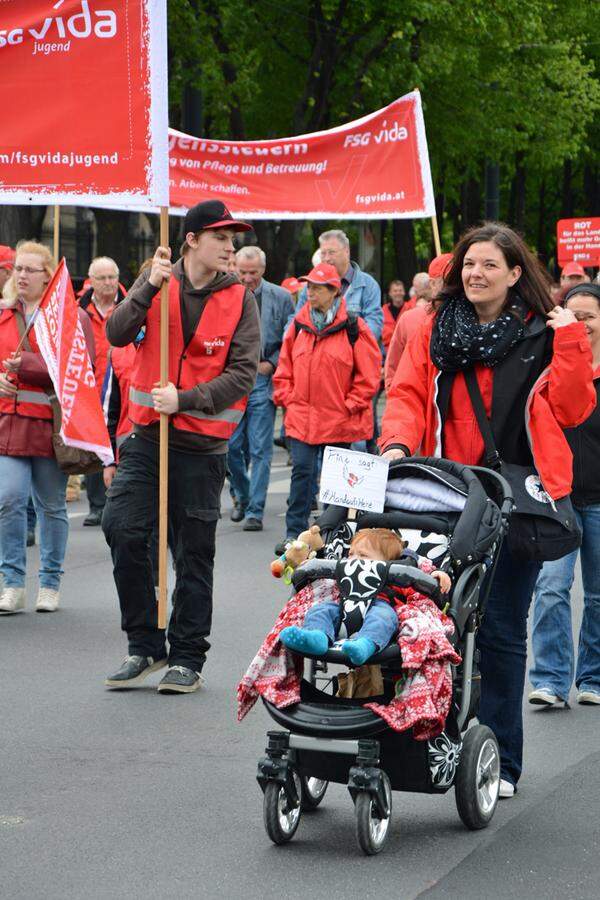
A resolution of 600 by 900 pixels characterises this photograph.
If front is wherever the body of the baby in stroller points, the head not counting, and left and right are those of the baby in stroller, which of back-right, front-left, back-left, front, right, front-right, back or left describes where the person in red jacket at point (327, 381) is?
back-right

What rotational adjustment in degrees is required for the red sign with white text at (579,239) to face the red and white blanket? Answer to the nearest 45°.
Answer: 0° — it already faces it

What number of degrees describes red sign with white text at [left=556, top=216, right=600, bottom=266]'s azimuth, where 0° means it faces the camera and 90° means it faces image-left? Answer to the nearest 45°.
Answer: approximately 0°

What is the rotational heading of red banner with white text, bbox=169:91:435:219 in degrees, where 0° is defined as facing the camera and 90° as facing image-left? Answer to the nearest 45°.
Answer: approximately 0°

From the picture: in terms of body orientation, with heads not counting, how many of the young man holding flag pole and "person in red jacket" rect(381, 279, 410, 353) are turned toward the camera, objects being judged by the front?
2

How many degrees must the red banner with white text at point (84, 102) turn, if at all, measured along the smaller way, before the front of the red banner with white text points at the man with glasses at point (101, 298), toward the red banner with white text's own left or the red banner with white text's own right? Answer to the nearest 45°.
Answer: approximately 180°

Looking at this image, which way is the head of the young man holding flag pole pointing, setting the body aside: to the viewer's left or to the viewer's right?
to the viewer's right

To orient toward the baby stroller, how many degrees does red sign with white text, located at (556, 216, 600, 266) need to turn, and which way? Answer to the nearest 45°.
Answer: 0° — it already faces it
